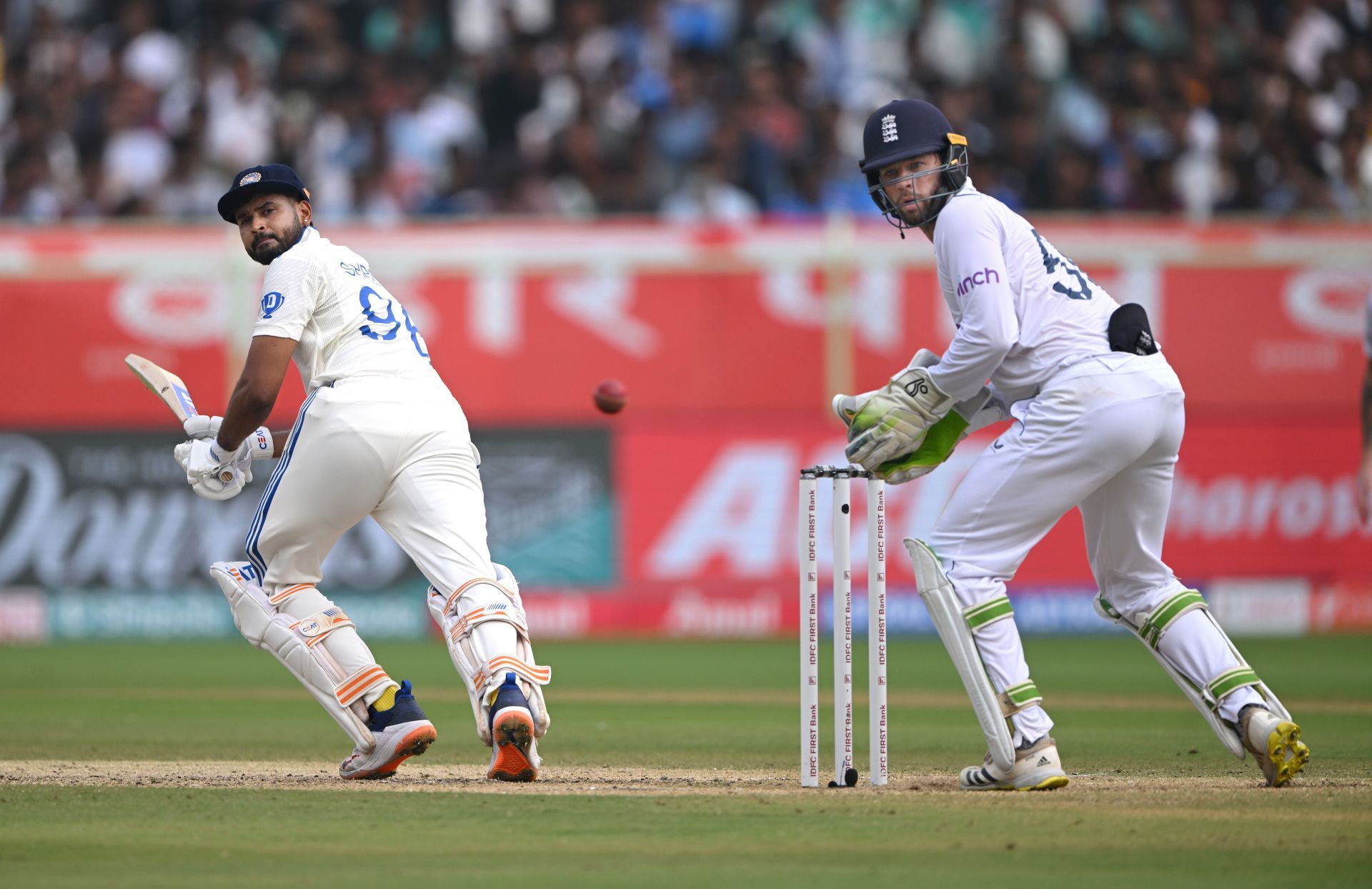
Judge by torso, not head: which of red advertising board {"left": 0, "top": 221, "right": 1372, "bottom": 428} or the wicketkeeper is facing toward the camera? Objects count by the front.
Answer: the red advertising board

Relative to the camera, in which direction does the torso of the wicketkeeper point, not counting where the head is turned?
to the viewer's left

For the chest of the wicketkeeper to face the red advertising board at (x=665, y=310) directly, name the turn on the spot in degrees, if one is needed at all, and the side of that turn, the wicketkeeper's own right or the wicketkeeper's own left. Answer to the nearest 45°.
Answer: approximately 90° to the wicketkeeper's own right

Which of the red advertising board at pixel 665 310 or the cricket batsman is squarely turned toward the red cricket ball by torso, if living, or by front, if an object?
the red advertising board

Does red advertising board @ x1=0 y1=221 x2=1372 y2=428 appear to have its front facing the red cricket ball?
yes

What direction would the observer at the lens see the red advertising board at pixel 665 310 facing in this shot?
facing the viewer

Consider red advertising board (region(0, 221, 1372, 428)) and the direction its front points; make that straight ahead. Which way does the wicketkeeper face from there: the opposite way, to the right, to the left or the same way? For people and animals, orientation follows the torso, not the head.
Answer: to the right

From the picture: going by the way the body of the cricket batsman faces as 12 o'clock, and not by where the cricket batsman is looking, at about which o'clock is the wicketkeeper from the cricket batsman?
The wicketkeeper is roughly at 5 o'clock from the cricket batsman.

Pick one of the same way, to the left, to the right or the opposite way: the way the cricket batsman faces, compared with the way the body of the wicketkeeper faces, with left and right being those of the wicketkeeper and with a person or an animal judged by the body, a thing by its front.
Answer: the same way

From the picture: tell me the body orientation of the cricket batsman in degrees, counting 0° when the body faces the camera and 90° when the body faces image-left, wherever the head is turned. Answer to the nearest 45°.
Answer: approximately 135°

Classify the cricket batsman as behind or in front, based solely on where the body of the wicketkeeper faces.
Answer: in front

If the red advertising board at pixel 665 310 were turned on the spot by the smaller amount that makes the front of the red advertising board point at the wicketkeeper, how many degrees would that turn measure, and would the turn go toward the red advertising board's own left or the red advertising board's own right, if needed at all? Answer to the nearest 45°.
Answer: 0° — it already faces them

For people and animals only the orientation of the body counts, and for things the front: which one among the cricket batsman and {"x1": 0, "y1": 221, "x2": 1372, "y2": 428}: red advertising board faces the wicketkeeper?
the red advertising board
